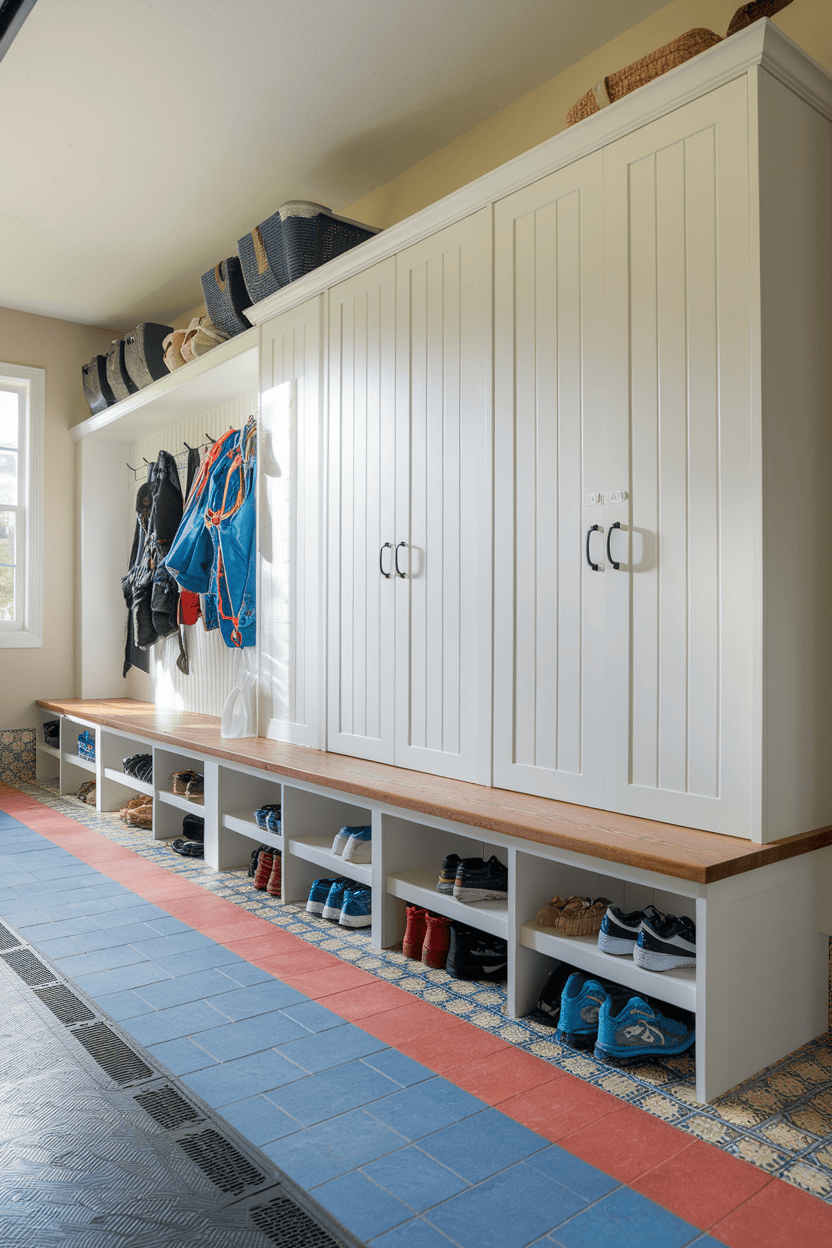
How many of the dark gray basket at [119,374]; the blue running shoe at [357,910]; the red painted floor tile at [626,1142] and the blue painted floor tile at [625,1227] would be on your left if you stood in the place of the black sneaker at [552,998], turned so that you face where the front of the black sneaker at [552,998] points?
2

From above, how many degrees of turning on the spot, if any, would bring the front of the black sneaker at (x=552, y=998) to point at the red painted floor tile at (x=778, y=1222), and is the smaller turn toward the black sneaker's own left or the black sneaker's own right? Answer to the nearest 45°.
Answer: approximately 90° to the black sneaker's own right

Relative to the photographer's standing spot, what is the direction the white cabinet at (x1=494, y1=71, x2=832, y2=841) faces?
facing the viewer and to the left of the viewer

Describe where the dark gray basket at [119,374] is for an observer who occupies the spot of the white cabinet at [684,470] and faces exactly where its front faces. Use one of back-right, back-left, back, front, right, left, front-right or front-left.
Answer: right

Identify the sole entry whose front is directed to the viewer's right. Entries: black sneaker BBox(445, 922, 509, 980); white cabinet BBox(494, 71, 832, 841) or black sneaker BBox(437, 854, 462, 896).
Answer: black sneaker BBox(445, 922, 509, 980)

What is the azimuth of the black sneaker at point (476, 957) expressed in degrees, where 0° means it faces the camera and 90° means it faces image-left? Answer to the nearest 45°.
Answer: approximately 270°

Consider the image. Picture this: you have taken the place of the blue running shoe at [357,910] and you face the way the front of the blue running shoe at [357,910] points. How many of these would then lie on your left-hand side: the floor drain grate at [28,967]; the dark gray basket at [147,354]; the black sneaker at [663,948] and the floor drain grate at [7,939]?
1

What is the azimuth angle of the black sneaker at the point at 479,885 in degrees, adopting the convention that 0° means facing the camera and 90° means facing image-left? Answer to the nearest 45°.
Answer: approximately 270°
